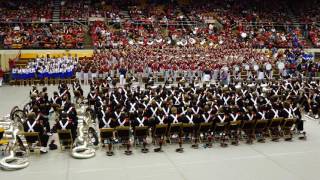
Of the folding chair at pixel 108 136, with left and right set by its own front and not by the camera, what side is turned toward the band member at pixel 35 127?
left

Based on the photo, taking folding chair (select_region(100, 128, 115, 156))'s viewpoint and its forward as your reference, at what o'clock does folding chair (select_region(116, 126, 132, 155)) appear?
folding chair (select_region(116, 126, 132, 155)) is roughly at 3 o'clock from folding chair (select_region(100, 128, 115, 156)).

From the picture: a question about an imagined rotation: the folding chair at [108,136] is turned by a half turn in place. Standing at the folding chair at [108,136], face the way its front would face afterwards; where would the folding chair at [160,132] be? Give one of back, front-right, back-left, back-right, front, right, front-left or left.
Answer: left

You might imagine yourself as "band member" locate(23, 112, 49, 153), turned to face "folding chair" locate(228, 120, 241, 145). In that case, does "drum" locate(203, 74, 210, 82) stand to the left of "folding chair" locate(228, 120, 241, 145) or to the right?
left

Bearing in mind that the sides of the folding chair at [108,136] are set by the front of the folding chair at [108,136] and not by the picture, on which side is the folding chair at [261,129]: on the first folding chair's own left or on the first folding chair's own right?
on the first folding chair's own right

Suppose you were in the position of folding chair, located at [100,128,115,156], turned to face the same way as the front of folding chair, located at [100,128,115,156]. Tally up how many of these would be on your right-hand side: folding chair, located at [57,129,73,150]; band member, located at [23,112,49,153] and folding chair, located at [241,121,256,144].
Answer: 1

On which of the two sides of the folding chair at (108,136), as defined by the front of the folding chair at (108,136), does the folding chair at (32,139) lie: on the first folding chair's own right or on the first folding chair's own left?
on the first folding chair's own left

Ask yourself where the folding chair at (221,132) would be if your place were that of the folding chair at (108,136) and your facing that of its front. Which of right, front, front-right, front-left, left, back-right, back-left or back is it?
right

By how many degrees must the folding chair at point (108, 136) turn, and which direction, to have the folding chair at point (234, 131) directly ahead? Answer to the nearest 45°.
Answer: approximately 90° to its right
